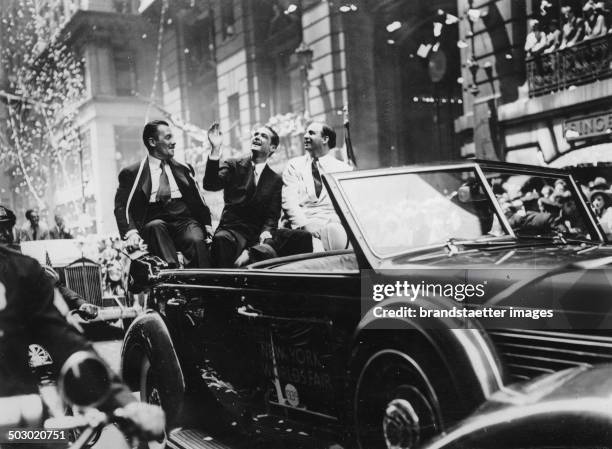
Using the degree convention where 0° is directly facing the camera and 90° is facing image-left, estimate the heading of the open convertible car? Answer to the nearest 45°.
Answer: approximately 315°

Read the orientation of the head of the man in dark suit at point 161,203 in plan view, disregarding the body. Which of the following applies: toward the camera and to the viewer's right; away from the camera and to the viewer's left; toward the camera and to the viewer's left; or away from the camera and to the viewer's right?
toward the camera and to the viewer's right

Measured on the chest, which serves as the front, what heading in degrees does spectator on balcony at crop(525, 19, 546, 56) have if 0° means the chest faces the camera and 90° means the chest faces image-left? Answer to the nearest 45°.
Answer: approximately 45°

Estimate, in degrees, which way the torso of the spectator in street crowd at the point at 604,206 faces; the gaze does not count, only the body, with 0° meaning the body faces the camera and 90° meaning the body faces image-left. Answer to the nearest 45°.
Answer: approximately 45°

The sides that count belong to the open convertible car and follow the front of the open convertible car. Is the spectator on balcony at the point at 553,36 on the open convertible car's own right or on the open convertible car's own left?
on the open convertible car's own left
